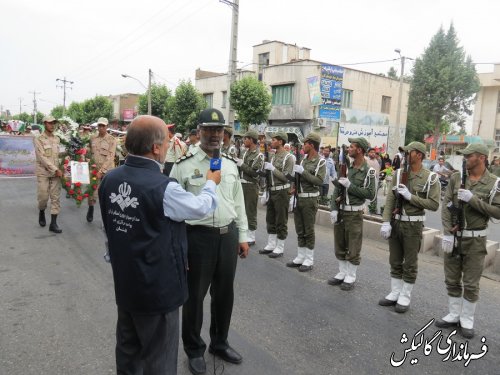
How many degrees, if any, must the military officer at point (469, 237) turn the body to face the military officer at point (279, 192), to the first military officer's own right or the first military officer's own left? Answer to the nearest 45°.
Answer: approximately 90° to the first military officer's own right

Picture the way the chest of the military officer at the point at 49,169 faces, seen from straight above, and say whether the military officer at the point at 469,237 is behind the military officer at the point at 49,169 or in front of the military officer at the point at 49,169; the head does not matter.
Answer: in front

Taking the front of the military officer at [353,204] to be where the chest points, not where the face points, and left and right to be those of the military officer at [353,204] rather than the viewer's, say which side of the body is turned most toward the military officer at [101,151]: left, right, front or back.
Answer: right

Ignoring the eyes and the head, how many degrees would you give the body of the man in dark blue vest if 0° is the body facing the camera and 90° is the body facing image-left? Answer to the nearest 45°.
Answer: approximately 225°

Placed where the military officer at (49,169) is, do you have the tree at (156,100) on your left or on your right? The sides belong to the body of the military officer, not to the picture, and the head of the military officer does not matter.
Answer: on your left

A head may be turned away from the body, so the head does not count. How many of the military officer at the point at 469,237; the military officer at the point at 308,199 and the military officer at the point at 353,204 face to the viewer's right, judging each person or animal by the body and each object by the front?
0

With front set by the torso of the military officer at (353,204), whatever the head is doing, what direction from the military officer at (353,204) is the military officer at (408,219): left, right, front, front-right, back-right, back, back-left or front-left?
left

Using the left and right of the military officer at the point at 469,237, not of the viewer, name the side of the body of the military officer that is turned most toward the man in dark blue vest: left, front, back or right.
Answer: front

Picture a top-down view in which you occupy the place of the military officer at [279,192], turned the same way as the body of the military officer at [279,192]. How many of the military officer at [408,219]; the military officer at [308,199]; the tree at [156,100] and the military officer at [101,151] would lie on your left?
2

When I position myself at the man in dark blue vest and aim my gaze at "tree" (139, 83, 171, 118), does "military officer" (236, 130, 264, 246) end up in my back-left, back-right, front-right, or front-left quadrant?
front-right

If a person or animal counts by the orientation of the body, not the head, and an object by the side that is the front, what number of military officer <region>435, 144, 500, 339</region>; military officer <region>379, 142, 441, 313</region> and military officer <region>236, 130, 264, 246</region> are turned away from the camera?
0

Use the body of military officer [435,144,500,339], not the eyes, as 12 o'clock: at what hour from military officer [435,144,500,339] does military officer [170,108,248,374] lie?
military officer [170,108,248,374] is roughly at 12 o'clock from military officer [435,144,500,339].

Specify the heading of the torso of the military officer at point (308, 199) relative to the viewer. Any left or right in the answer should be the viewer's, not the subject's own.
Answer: facing the viewer and to the left of the viewer

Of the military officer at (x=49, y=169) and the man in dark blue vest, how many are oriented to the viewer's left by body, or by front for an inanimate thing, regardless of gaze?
0

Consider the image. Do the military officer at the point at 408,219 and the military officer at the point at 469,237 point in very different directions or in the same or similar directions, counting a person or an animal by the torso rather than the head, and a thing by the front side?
same or similar directions

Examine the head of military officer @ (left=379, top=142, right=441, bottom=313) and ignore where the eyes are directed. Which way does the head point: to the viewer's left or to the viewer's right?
to the viewer's left

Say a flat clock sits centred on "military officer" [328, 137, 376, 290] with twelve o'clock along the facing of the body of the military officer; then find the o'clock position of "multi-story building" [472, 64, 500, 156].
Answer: The multi-story building is roughly at 5 o'clock from the military officer.
